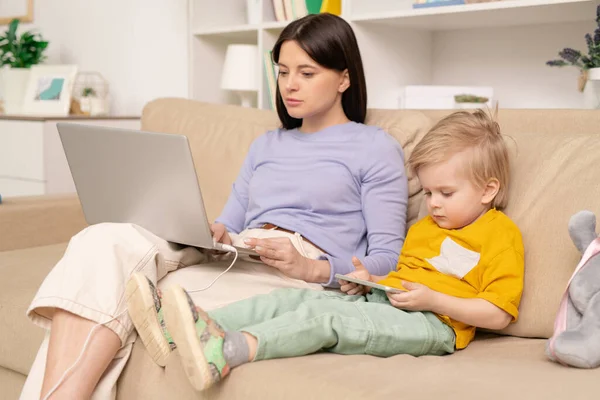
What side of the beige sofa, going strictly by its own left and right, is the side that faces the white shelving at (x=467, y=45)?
back

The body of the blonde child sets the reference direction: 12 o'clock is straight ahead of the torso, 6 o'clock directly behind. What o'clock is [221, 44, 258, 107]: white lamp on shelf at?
The white lamp on shelf is roughly at 4 o'clock from the blonde child.

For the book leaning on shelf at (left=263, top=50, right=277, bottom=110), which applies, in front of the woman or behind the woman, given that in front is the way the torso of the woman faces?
behind

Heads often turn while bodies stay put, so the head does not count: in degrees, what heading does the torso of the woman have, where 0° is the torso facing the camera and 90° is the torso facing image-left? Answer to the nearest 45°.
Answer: approximately 45°

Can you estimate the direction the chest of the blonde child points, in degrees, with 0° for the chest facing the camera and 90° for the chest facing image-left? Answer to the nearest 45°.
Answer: approximately 45°

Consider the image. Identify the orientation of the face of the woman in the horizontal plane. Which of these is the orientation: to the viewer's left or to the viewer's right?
to the viewer's left

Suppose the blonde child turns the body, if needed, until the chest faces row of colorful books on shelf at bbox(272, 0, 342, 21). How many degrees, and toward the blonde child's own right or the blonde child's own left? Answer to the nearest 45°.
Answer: approximately 135° to the blonde child's own right

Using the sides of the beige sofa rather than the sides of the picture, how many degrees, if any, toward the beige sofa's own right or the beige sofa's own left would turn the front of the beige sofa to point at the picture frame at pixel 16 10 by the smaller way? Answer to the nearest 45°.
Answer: approximately 135° to the beige sofa's own right

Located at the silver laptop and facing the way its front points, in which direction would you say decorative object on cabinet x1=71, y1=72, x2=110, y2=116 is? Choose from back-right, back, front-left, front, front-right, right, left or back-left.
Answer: front-left

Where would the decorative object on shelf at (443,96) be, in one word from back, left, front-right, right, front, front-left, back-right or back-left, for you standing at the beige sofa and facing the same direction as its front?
back

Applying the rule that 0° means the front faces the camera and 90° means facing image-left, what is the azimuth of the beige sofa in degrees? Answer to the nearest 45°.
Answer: approximately 0°

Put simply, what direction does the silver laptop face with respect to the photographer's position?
facing away from the viewer and to the right of the viewer

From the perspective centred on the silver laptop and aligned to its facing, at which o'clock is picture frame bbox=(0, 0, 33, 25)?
The picture frame is roughly at 10 o'clock from the silver laptop.
